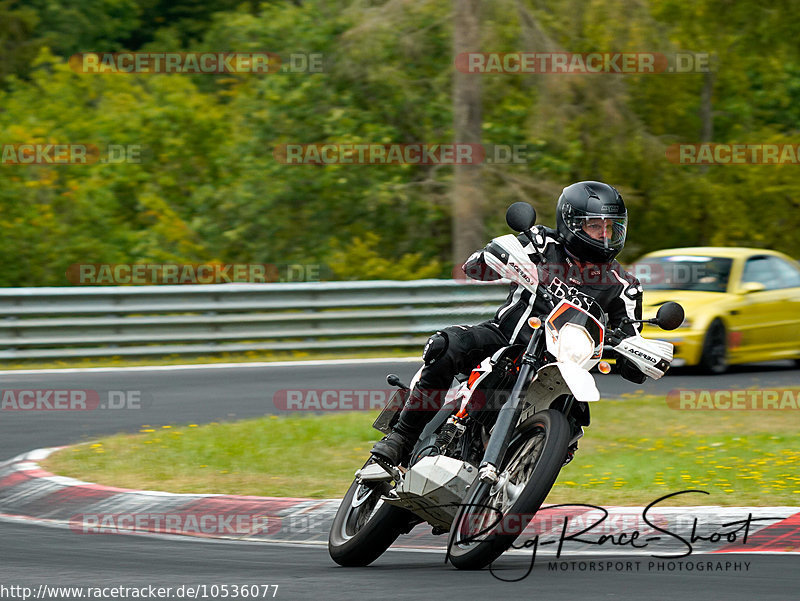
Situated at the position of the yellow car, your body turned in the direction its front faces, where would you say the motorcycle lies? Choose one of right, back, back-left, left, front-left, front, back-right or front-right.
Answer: front-left

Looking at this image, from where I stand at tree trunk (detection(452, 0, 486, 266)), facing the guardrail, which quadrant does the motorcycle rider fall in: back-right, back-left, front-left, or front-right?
front-left

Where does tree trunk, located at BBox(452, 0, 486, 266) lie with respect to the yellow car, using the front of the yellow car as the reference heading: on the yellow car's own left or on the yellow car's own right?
on the yellow car's own right

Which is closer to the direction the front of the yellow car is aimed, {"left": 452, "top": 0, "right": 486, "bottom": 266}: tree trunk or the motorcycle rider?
the motorcycle rider

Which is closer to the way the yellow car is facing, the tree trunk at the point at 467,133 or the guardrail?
the guardrail

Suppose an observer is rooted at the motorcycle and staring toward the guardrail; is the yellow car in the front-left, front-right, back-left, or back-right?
front-right

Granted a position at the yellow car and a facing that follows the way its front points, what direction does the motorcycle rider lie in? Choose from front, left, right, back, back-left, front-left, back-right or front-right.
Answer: front-left

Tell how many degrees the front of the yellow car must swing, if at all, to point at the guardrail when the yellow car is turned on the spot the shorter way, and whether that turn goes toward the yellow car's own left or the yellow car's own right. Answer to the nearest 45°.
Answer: approximately 45° to the yellow car's own right

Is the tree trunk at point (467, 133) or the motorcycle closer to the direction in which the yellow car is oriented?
the motorcycle

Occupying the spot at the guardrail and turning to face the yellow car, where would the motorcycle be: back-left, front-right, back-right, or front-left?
front-right

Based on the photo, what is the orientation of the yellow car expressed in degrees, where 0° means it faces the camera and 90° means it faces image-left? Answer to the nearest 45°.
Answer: approximately 45°

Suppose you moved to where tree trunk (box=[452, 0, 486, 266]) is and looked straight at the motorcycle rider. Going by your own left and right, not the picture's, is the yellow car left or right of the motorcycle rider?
left
